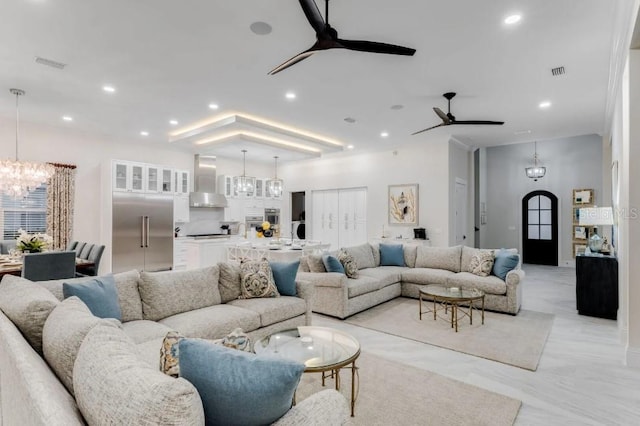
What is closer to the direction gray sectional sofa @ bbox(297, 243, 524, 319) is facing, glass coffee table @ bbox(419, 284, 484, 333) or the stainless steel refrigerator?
the glass coffee table

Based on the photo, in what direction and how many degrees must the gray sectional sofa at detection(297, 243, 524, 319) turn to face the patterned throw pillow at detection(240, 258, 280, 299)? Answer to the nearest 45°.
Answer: approximately 45° to its right

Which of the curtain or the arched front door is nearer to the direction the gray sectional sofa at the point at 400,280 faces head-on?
the curtain

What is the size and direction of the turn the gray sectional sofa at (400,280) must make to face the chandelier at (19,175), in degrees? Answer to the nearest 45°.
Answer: approximately 90° to its right

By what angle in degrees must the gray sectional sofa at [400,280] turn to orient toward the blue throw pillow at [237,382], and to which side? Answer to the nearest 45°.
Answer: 0° — it already faces it

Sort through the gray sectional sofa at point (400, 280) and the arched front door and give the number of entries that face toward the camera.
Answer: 2

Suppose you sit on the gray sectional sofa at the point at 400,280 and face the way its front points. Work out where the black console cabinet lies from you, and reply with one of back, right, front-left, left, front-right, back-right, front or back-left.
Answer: left

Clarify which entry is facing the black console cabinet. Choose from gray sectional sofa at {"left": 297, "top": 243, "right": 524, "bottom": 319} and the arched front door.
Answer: the arched front door

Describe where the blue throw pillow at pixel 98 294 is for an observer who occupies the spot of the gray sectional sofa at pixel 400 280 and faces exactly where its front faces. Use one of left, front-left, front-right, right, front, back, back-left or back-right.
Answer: front-right

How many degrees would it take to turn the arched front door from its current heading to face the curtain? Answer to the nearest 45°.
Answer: approximately 45° to its right

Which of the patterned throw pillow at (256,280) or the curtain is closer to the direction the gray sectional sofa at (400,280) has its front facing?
the patterned throw pillow

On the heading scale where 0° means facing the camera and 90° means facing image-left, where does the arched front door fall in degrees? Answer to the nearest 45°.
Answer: approximately 0°

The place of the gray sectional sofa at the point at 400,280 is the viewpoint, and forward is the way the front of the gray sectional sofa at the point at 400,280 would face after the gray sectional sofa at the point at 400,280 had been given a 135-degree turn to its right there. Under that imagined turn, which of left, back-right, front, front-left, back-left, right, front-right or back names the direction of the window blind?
front-left

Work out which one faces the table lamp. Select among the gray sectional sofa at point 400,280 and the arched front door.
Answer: the arched front door
